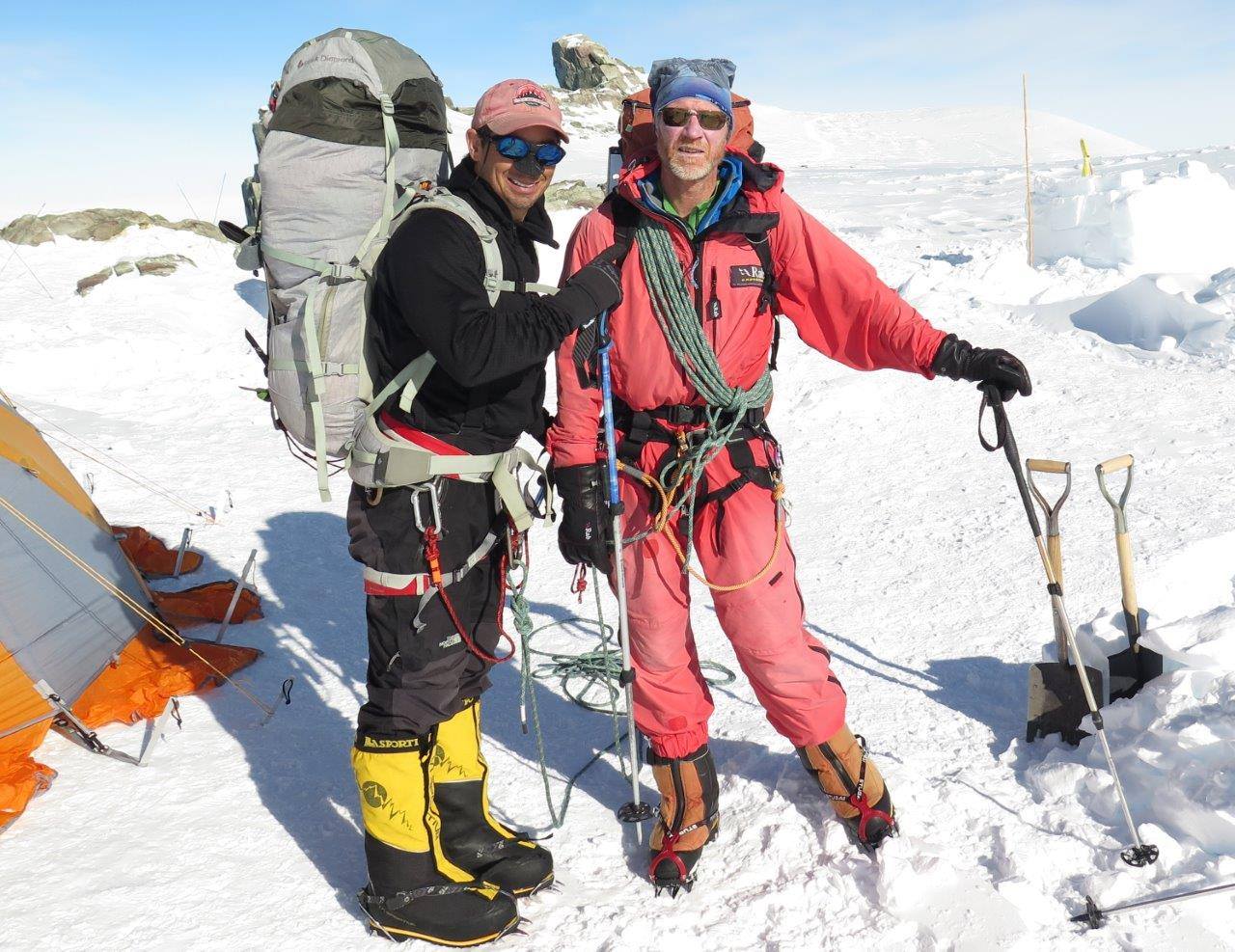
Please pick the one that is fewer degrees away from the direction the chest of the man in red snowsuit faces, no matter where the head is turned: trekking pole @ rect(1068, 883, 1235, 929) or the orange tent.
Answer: the trekking pole

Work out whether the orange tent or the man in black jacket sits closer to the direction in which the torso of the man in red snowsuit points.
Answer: the man in black jacket

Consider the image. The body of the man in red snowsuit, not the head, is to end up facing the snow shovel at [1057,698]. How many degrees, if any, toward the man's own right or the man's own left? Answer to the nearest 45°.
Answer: approximately 90° to the man's own left

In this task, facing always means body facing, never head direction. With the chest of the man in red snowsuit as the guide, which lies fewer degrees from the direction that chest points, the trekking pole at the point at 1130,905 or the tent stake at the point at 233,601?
the trekking pole

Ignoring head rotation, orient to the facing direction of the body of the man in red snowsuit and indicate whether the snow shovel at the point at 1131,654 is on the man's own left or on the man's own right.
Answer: on the man's own left

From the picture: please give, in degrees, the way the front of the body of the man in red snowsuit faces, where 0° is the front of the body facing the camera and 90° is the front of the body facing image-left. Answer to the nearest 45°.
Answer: approximately 0°

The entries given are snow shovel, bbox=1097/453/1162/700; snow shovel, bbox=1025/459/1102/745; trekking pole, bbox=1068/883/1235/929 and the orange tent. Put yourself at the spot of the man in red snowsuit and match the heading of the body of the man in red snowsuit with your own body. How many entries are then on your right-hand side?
1

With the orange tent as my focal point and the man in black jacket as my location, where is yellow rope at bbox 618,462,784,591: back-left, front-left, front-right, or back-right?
back-right

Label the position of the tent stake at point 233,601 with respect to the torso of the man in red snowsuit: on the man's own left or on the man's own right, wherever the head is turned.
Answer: on the man's own right

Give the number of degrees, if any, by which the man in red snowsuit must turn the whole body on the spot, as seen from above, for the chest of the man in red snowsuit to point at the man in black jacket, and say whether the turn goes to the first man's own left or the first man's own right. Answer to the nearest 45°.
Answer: approximately 45° to the first man's own right

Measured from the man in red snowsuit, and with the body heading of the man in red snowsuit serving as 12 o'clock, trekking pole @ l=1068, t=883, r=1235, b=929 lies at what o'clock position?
The trekking pole is roughly at 10 o'clock from the man in red snowsuit.

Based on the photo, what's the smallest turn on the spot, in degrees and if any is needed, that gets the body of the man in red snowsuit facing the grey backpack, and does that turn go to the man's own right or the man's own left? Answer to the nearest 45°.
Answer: approximately 45° to the man's own right
